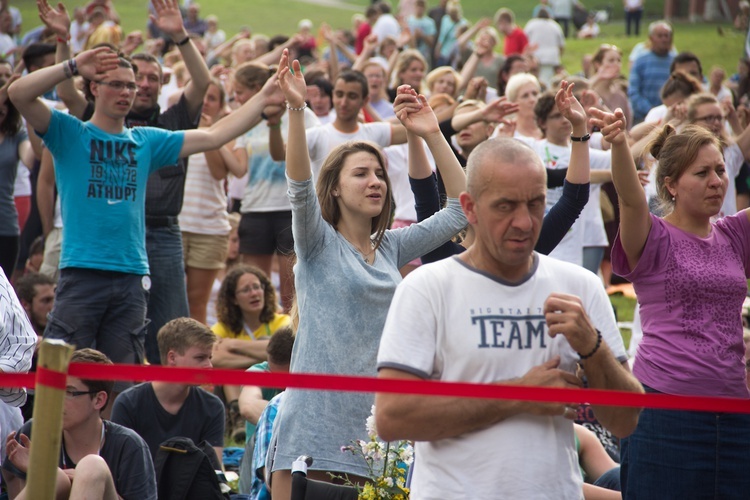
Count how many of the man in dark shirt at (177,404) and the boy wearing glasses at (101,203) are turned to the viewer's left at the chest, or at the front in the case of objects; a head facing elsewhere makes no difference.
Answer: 0

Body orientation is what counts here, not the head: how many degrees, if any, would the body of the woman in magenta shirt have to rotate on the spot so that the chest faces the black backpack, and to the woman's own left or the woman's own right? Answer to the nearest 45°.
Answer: approximately 135° to the woman's own right

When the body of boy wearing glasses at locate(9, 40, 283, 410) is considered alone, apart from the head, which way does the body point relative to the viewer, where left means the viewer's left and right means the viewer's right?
facing the viewer and to the right of the viewer

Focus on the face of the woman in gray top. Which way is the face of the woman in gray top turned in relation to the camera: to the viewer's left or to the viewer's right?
to the viewer's right

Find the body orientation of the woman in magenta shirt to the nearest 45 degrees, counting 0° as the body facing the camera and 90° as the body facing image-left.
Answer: approximately 315°

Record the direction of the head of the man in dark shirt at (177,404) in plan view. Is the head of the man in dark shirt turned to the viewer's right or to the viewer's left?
to the viewer's right

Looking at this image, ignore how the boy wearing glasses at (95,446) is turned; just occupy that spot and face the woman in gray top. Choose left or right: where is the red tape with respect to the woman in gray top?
right

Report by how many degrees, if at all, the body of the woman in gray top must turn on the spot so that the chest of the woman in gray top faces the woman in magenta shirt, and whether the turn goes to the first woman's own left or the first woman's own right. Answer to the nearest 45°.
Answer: approximately 45° to the first woman's own left

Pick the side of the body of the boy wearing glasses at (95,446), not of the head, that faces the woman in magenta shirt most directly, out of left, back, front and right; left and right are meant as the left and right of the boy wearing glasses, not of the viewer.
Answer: left

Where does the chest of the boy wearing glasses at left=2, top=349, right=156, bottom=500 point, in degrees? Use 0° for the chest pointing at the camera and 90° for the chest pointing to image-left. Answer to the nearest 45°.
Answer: approximately 45°
